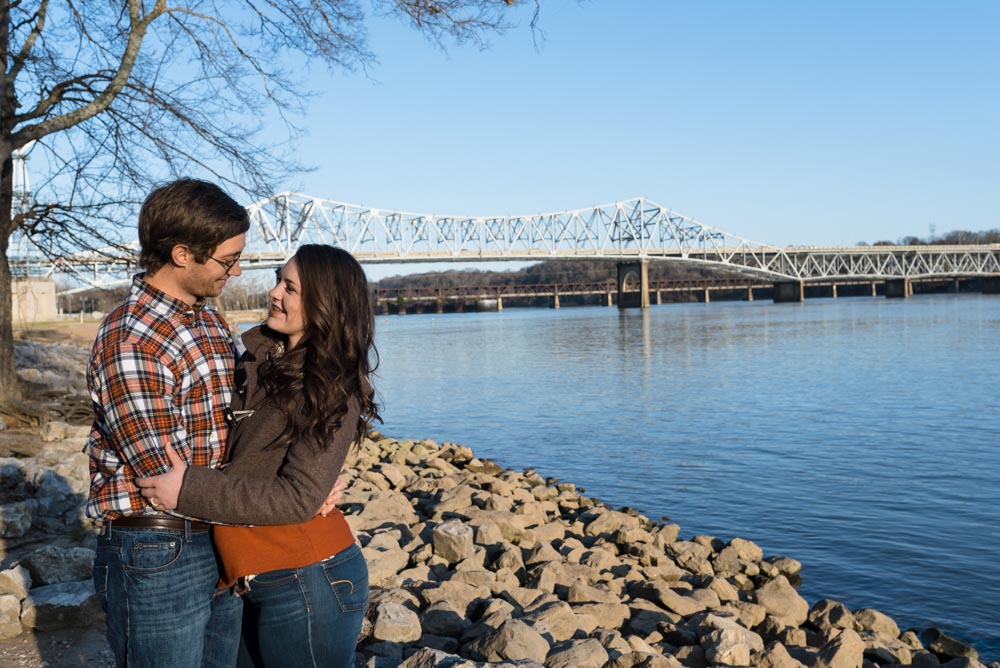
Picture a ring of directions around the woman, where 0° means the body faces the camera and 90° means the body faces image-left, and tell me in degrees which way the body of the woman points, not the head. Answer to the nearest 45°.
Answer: approximately 90°

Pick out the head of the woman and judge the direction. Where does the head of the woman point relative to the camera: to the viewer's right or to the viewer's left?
to the viewer's left

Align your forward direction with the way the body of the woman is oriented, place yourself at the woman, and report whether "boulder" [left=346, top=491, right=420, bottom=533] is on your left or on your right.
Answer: on your right

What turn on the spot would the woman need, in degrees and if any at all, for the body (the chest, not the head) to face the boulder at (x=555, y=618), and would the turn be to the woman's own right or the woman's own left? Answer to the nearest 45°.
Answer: approximately 135° to the woman's own right

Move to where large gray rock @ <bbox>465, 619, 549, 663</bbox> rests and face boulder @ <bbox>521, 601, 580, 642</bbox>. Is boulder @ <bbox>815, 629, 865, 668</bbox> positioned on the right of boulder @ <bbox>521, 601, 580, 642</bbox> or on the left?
right

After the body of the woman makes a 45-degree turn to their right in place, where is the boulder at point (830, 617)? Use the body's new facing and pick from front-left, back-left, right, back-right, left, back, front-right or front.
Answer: right

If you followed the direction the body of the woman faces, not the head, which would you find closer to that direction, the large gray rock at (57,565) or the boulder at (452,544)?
the large gray rock

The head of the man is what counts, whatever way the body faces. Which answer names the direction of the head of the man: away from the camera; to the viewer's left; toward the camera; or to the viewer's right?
to the viewer's right

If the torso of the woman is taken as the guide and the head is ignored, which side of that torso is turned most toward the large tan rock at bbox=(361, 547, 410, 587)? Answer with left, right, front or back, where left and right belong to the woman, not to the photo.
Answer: right

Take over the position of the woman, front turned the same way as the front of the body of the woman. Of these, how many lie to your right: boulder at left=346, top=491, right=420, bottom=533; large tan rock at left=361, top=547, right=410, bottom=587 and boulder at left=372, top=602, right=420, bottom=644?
3

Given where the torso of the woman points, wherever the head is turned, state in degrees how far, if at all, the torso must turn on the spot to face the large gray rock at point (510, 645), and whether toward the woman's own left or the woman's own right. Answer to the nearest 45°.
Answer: approximately 135° to the woman's own right
